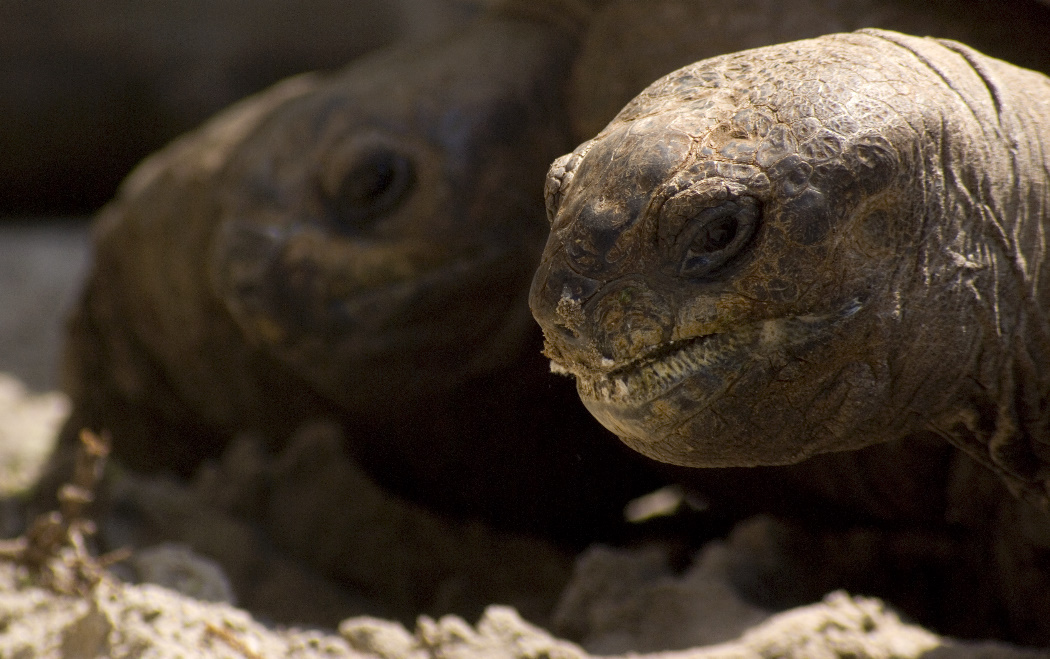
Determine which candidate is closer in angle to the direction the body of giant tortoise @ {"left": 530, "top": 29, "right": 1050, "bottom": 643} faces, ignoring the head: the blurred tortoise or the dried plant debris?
the dried plant debris

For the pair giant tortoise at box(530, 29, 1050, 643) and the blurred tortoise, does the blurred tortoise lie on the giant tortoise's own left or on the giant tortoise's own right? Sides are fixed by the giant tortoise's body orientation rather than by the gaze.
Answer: on the giant tortoise's own right

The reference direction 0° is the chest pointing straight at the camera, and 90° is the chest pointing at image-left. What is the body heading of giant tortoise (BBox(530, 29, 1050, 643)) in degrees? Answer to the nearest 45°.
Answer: approximately 45°
